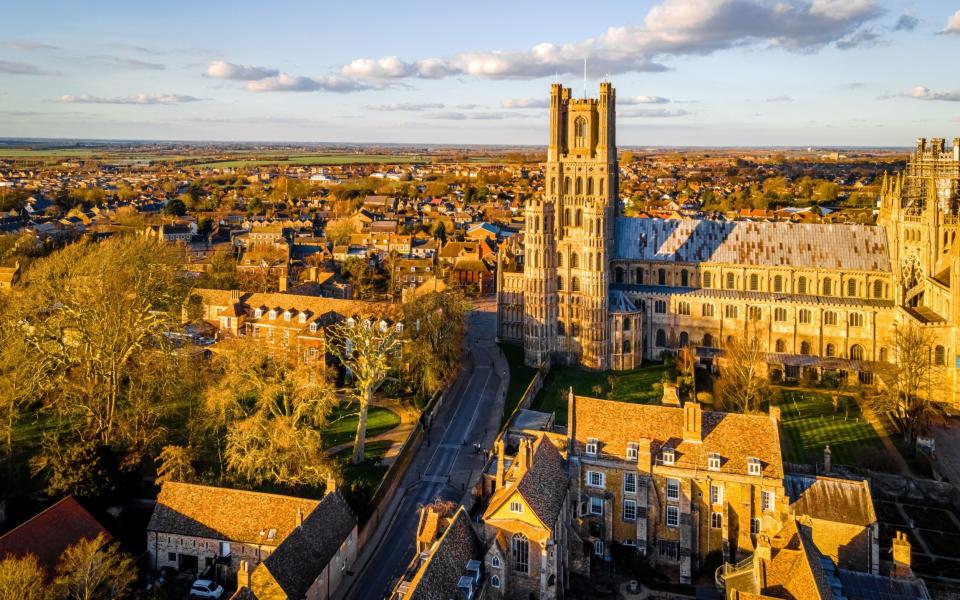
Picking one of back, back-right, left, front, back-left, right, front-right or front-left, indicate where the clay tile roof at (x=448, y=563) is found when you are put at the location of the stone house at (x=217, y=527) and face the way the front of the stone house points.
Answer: front-left

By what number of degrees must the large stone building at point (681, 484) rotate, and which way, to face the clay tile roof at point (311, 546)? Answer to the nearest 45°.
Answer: approximately 45° to its right

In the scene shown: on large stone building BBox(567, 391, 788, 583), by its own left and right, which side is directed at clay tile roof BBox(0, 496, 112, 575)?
right

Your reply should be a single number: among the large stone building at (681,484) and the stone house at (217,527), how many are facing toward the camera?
2

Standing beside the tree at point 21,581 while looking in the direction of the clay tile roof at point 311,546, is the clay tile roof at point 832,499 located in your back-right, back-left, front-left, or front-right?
front-right

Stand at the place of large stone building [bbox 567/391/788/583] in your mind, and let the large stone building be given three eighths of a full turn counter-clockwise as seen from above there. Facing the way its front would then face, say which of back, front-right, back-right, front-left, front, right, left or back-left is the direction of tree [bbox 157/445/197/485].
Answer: back-left

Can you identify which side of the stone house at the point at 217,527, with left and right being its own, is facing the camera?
front

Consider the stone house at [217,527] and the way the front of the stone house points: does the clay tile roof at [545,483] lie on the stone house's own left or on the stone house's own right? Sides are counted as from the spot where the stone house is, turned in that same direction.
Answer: on the stone house's own left

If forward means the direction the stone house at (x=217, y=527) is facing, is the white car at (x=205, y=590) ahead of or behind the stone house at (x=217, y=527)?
ahead

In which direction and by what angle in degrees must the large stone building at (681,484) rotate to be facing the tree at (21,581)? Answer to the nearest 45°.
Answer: approximately 45° to its right

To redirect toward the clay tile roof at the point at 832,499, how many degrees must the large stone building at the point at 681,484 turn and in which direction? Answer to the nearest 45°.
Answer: approximately 90° to its left

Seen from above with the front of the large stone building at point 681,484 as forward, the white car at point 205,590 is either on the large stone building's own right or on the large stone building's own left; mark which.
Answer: on the large stone building's own right

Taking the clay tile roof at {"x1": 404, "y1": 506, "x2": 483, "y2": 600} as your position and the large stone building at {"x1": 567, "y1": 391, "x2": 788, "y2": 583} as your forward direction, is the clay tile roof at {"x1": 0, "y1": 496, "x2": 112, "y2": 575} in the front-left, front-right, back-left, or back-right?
back-left
